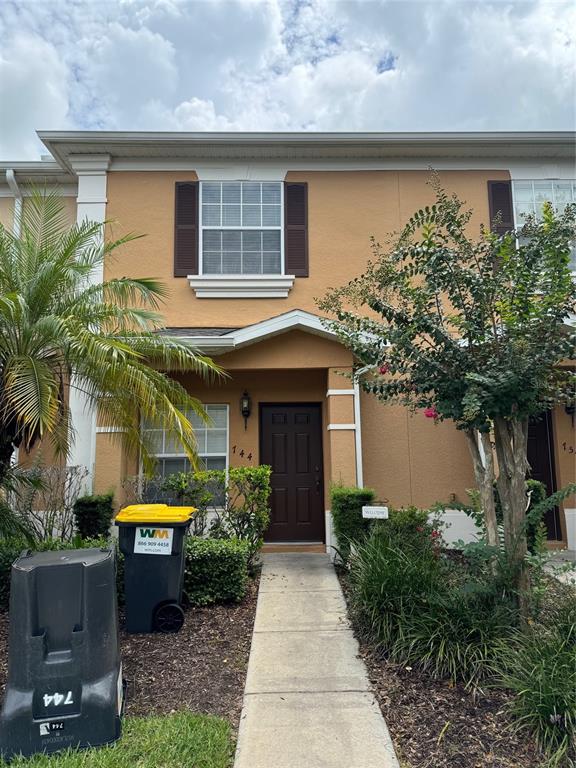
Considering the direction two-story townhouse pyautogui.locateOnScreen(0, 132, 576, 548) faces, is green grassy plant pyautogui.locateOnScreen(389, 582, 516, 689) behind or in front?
in front

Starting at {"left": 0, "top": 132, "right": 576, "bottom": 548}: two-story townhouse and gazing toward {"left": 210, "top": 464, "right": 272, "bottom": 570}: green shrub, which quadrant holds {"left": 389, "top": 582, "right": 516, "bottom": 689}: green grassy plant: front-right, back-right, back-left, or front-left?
front-left

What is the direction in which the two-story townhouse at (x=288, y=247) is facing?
toward the camera

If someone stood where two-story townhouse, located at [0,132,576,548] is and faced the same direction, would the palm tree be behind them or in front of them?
in front

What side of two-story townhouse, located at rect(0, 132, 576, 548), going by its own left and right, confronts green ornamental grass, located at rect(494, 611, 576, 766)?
front

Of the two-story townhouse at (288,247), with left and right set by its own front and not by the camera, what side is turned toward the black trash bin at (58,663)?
front

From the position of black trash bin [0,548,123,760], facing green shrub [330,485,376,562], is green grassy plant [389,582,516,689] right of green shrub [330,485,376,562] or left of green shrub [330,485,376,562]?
right
